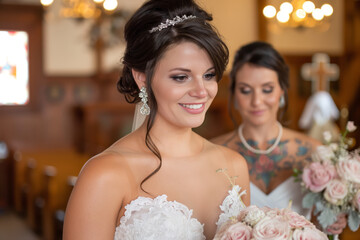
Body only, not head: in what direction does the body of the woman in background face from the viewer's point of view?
toward the camera

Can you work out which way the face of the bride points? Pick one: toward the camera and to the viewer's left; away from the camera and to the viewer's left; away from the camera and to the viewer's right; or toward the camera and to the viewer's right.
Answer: toward the camera and to the viewer's right

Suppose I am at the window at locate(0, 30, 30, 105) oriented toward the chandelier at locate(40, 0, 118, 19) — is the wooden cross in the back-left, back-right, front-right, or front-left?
front-left

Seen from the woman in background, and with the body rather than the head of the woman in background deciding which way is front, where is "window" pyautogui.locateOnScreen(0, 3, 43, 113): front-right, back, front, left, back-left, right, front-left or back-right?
back-right

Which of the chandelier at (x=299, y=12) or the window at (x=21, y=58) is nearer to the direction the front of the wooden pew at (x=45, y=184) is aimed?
the window

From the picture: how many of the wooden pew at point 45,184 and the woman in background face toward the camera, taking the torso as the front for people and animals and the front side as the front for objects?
1

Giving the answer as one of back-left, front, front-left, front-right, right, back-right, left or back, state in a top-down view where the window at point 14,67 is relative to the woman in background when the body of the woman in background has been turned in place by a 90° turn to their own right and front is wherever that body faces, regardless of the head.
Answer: front-right

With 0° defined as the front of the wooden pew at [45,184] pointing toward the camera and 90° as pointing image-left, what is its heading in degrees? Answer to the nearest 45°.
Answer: approximately 135°

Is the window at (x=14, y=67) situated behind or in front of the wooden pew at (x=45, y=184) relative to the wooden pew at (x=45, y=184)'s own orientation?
in front

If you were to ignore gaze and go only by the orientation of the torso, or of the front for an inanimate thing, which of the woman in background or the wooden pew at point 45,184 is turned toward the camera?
the woman in background

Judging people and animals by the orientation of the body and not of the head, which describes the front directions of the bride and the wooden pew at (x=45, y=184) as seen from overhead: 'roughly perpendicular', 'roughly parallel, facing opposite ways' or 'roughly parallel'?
roughly parallel, facing opposite ways

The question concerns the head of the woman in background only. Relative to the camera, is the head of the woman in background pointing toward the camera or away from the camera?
toward the camera

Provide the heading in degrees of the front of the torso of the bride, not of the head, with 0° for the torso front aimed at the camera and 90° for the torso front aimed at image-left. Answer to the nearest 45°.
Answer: approximately 315°

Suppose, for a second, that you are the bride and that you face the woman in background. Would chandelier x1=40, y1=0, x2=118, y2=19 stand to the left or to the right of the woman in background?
left
